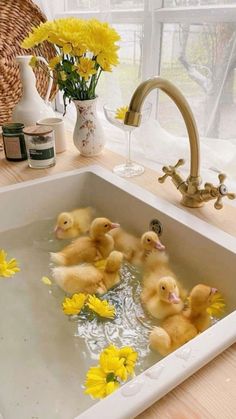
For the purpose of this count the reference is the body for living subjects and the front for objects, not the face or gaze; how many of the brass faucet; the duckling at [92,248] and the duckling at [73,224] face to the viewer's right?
1

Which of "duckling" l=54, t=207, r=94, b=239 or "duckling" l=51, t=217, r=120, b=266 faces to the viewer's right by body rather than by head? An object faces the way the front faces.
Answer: "duckling" l=51, t=217, r=120, b=266

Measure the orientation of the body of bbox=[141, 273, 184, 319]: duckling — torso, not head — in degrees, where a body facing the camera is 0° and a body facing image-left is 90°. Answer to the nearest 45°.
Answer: approximately 315°

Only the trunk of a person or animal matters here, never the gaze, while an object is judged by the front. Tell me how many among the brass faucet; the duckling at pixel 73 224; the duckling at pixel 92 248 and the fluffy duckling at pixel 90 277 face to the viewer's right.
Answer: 2

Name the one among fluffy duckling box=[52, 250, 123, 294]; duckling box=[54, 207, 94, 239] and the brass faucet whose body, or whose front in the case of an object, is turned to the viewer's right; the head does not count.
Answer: the fluffy duckling

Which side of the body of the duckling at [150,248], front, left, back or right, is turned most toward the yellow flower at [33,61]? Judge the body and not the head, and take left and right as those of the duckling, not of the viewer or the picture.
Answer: back

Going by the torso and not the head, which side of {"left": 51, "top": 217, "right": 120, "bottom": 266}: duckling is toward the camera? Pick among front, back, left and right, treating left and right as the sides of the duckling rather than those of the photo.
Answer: right

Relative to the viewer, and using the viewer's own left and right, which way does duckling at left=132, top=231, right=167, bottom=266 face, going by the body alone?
facing the viewer and to the right of the viewer
